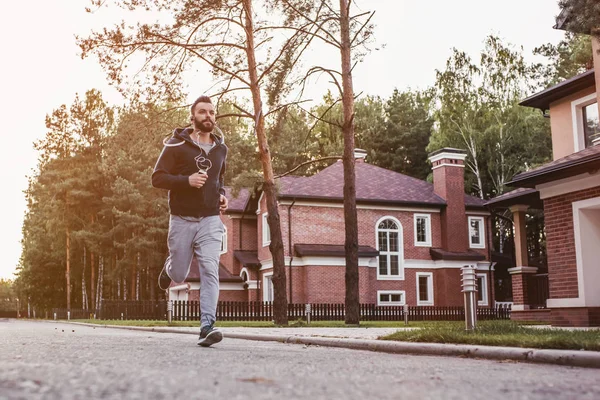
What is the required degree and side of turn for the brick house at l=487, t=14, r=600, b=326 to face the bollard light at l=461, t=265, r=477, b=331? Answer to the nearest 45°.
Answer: approximately 45° to its left

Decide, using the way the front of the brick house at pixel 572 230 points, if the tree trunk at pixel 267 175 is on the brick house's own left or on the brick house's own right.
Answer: on the brick house's own right

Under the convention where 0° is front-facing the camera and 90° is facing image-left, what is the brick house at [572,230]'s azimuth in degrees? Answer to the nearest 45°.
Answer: approximately 45°

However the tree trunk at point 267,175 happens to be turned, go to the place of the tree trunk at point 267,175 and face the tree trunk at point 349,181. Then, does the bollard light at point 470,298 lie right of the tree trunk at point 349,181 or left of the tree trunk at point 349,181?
right
